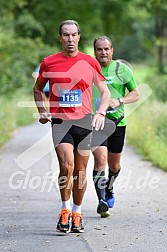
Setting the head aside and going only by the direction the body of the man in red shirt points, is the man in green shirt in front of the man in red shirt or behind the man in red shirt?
behind

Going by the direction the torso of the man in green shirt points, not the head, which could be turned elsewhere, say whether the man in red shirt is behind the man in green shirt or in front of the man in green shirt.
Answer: in front

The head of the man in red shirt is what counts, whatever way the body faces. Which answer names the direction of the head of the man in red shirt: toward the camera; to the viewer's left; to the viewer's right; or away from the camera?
toward the camera

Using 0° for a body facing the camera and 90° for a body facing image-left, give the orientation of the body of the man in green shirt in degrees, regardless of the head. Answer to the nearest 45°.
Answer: approximately 0°

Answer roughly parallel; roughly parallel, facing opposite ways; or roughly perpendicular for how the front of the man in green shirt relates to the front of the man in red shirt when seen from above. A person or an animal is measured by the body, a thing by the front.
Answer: roughly parallel

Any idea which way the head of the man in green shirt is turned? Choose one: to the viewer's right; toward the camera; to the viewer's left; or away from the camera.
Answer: toward the camera

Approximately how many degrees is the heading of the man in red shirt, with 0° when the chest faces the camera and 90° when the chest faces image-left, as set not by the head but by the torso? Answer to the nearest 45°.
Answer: approximately 0°

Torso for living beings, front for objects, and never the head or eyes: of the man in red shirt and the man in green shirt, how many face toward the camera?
2
